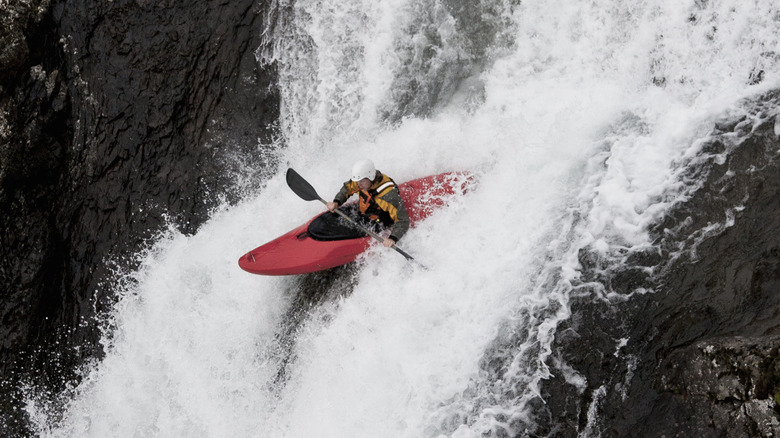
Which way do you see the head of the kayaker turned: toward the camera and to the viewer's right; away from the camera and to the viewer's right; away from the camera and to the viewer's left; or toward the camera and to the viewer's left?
toward the camera and to the viewer's left

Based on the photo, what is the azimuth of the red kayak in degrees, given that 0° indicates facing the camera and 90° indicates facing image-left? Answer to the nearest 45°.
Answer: approximately 45°
